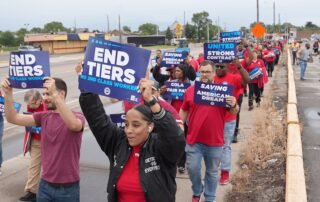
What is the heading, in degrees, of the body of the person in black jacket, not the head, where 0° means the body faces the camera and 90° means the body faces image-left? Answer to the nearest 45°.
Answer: approximately 45°

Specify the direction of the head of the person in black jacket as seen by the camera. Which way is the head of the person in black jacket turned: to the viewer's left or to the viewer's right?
to the viewer's left
